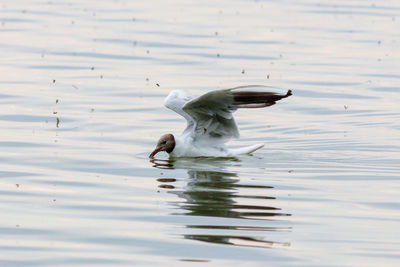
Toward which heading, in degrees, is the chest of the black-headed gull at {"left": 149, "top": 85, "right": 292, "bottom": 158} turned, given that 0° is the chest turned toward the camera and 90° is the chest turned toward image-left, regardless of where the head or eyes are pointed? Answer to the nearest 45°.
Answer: approximately 90°
